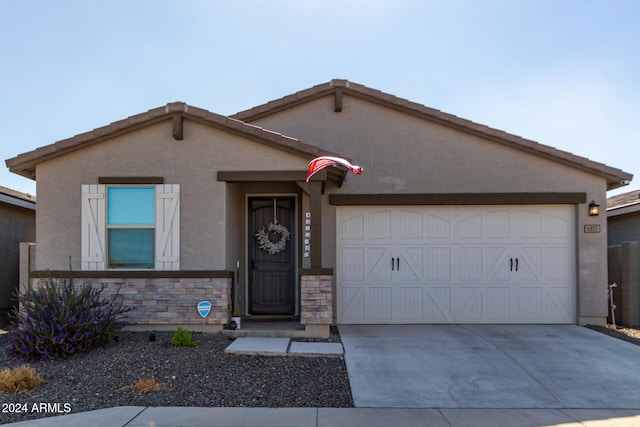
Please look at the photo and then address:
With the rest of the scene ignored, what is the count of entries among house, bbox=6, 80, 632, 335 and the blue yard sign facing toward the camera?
2

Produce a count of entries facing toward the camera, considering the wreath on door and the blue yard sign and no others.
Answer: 2

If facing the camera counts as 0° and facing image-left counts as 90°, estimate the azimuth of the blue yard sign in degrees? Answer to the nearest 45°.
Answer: approximately 0°

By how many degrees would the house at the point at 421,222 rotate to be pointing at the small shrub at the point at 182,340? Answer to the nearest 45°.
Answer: approximately 45° to its right

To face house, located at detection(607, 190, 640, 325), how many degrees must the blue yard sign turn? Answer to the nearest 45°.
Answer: approximately 90° to its left
